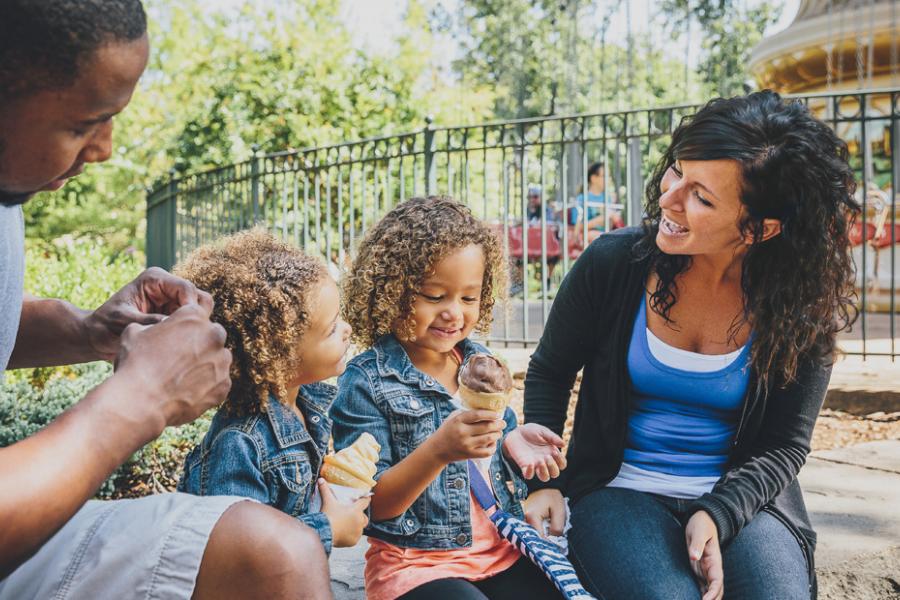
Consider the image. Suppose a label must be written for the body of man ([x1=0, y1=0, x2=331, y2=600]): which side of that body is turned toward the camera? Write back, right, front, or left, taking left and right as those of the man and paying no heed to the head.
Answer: right

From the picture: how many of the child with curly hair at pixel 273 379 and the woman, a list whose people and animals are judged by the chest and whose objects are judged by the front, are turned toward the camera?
1

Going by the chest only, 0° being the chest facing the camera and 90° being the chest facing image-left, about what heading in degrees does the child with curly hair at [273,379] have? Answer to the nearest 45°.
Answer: approximately 270°

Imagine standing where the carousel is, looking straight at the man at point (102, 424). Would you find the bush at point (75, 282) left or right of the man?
right

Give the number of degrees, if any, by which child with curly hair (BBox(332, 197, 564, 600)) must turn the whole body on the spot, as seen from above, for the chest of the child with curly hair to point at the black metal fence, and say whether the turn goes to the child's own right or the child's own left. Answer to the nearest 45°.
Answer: approximately 135° to the child's own left

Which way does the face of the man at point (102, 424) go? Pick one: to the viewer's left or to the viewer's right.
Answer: to the viewer's right

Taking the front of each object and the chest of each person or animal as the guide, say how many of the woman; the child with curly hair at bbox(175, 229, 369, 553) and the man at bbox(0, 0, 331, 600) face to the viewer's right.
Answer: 2

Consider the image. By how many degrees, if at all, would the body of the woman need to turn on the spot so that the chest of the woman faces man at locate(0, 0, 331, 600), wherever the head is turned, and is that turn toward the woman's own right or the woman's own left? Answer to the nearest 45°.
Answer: approximately 45° to the woman's own right

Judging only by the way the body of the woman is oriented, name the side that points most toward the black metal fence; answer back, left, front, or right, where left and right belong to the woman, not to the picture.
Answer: back

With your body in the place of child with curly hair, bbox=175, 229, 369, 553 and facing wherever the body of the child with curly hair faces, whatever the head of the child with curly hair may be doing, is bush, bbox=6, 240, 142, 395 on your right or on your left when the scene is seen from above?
on your left

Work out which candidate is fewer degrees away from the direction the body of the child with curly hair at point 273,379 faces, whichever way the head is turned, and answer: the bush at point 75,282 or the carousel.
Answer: the carousel

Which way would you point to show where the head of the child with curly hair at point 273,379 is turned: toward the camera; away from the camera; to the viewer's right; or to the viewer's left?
to the viewer's right

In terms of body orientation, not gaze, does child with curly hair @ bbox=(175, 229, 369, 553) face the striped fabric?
yes
